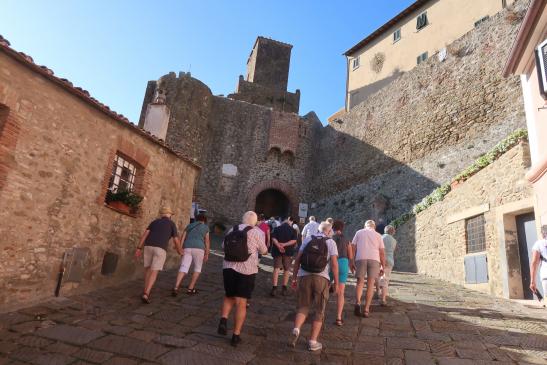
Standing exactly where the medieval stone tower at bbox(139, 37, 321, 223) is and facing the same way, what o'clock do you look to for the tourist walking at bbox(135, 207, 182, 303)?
The tourist walking is roughly at 12 o'clock from the medieval stone tower.

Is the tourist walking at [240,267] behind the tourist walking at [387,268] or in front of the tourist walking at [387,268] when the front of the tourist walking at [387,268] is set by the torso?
behind

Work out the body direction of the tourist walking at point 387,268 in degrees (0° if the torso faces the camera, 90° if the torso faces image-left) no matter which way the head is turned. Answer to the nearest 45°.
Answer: approximately 180°

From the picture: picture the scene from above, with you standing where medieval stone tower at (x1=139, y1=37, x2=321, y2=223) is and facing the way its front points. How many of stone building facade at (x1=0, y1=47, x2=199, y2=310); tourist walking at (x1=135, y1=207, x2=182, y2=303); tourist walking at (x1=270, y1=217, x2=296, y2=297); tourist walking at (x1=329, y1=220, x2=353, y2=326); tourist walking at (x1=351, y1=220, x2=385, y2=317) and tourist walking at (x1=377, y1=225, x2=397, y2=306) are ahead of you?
6

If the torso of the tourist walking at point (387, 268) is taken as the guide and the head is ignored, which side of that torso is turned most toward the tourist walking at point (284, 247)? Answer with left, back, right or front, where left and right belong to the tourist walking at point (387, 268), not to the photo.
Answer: left

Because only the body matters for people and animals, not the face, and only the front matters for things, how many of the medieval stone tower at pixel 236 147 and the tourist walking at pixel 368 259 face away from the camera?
1

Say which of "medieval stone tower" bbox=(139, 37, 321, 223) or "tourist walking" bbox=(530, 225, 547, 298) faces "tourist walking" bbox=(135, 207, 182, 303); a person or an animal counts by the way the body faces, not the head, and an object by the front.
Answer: the medieval stone tower

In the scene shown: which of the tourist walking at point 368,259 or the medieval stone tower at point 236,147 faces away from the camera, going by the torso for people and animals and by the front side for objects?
the tourist walking
